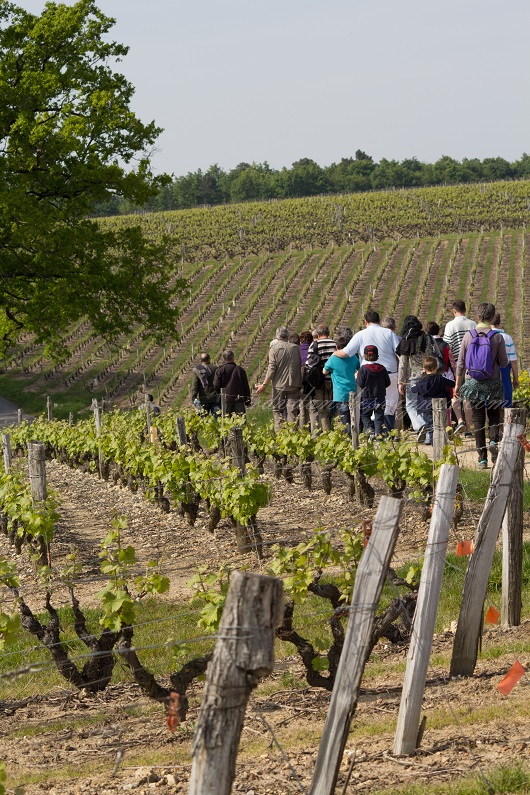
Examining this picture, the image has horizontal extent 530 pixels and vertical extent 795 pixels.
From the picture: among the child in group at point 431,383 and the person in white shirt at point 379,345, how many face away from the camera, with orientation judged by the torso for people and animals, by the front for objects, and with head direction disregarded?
2

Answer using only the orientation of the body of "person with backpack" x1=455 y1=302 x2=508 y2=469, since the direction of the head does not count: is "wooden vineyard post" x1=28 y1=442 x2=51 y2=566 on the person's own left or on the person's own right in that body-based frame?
on the person's own left

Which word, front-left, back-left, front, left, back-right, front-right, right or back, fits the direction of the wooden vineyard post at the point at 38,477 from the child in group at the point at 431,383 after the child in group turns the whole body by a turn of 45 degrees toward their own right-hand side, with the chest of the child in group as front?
back

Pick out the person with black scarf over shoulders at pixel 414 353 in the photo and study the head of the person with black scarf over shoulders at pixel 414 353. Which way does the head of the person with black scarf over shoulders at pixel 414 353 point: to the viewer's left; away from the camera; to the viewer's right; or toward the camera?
away from the camera

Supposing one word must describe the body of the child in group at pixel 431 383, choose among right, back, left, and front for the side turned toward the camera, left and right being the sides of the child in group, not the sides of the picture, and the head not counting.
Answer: back

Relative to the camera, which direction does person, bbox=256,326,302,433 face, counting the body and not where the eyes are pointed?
away from the camera

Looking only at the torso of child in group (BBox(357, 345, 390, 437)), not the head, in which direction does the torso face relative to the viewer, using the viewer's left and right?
facing away from the viewer

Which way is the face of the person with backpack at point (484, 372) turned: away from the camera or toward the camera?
away from the camera

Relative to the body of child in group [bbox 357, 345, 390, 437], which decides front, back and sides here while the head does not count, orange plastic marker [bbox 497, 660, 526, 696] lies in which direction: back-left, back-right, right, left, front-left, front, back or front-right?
back

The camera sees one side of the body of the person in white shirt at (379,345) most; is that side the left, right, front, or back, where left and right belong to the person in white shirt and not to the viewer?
back

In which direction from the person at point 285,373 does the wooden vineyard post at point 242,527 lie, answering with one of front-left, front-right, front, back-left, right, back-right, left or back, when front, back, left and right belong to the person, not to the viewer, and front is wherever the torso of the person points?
back

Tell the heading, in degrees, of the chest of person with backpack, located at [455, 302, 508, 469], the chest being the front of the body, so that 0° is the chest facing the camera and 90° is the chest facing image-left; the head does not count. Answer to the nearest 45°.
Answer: approximately 180°
